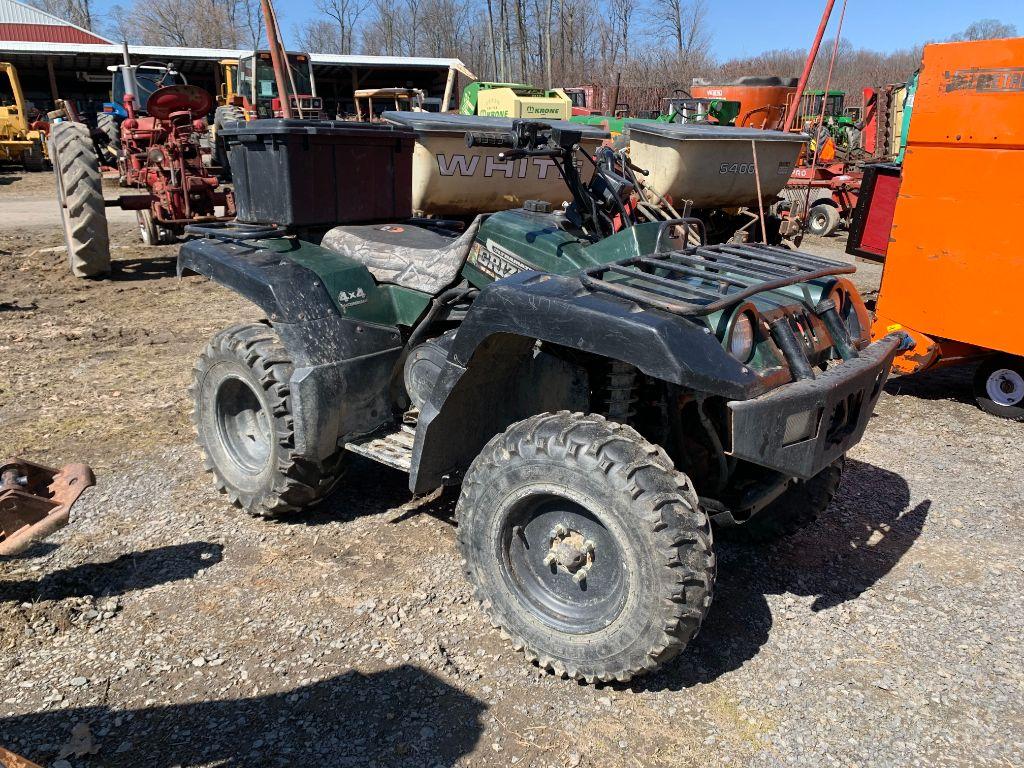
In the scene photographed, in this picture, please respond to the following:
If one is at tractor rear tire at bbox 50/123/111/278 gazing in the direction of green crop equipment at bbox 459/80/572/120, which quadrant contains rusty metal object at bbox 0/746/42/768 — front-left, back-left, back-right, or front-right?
back-right

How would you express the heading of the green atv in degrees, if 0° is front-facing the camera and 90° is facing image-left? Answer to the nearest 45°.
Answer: approximately 315°

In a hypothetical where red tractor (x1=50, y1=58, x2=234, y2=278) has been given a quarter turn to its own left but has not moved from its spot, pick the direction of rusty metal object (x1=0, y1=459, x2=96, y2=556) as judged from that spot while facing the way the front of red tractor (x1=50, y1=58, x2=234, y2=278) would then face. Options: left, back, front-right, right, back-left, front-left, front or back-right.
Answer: left

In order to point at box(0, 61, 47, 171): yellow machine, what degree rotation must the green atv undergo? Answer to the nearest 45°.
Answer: approximately 180°

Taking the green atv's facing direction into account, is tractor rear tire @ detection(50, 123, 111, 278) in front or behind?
behind
